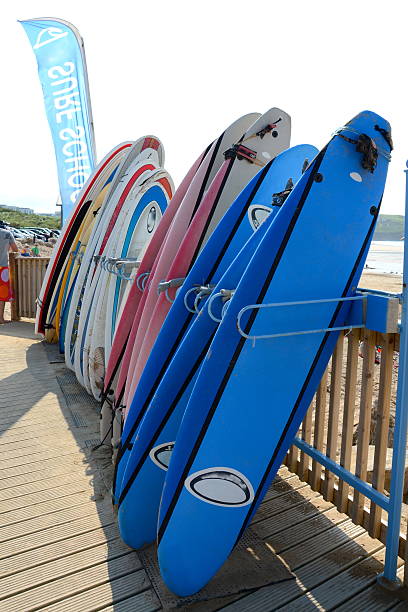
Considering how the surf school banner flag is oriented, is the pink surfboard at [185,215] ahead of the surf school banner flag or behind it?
behind

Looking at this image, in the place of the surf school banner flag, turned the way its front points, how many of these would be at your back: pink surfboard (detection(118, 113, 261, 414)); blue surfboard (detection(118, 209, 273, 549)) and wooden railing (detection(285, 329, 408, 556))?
3

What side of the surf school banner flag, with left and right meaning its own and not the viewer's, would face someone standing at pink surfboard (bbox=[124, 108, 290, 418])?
back

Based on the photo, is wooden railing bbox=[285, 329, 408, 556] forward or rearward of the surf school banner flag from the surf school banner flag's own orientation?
rearward

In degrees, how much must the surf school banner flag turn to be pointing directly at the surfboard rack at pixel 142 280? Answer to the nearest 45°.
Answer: approximately 180°

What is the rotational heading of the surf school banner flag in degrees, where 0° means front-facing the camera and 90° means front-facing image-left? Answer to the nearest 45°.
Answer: approximately 180°

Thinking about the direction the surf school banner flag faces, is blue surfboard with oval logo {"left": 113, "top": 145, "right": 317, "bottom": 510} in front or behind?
behind

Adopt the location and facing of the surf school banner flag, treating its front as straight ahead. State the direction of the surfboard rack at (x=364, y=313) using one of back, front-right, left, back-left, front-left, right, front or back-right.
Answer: back

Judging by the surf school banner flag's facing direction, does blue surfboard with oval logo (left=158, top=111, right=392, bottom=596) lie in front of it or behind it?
behind
